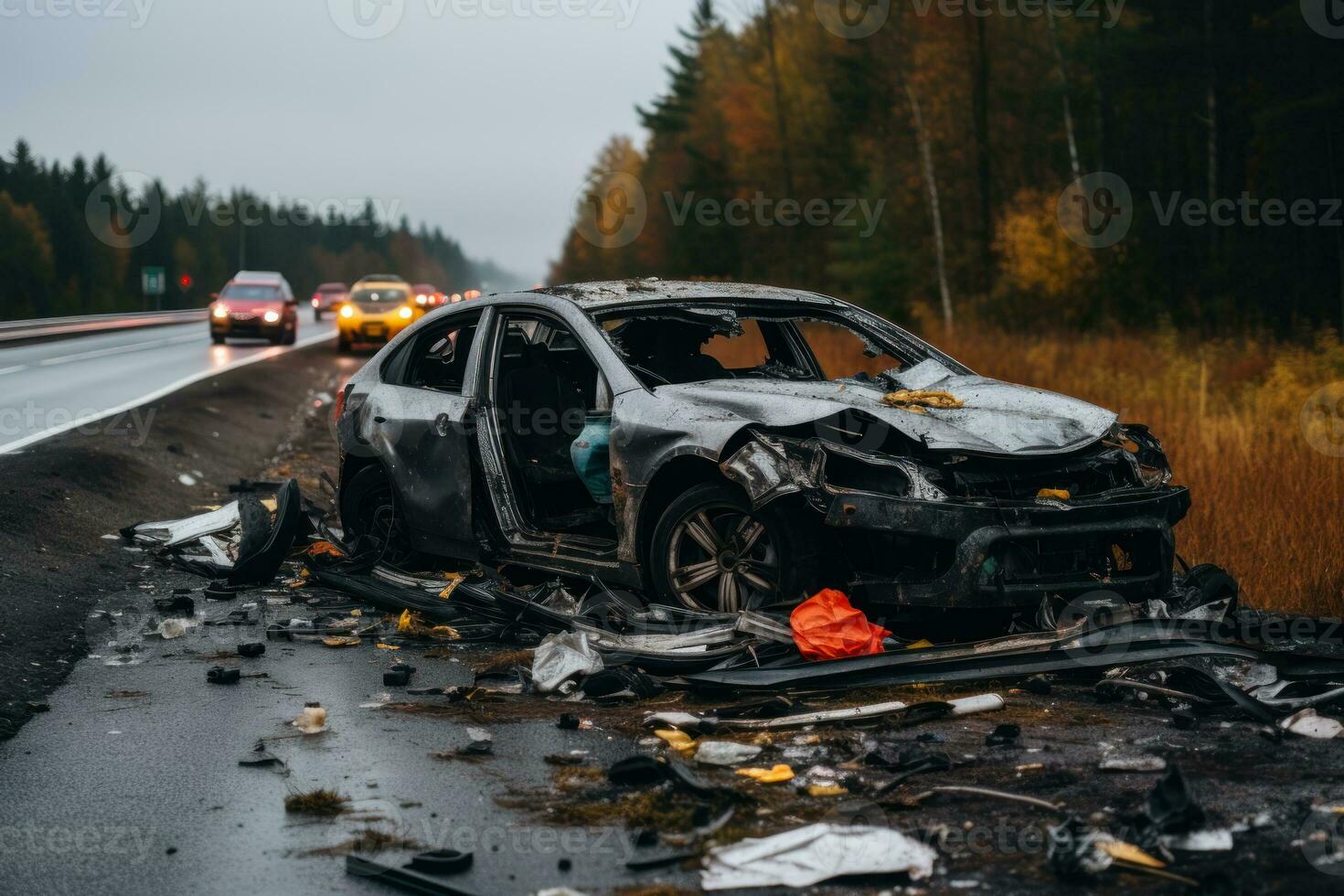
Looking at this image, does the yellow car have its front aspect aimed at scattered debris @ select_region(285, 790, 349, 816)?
yes

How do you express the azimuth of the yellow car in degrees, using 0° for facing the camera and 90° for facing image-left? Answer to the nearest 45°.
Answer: approximately 0°

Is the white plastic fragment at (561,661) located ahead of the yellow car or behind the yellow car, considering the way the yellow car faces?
ahead

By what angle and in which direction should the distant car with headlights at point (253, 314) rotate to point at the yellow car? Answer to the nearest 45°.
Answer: approximately 45° to its left

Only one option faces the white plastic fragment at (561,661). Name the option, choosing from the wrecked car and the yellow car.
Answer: the yellow car

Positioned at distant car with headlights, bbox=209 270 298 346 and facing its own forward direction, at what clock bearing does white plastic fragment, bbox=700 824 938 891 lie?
The white plastic fragment is roughly at 12 o'clock from the distant car with headlights.

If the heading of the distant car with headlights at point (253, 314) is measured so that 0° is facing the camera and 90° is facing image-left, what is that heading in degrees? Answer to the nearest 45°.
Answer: approximately 0°

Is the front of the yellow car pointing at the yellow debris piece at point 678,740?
yes

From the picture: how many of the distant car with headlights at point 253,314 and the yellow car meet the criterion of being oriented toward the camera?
2

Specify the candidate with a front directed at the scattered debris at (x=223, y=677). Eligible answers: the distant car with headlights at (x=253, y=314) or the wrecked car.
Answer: the distant car with headlights

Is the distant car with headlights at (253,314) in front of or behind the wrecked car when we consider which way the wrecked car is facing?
behind

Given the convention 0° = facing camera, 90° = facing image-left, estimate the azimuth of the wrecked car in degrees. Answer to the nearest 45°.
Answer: approximately 315°

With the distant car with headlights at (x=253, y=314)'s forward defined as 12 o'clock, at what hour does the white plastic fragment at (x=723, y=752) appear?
The white plastic fragment is roughly at 12 o'clock from the distant car with headlights.

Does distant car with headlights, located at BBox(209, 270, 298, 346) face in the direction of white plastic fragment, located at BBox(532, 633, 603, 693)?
yes

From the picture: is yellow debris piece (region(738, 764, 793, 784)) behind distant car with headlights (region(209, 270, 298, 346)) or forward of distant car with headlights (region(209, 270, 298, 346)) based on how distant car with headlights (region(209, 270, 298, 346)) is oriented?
forward

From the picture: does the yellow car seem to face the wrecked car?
yes
